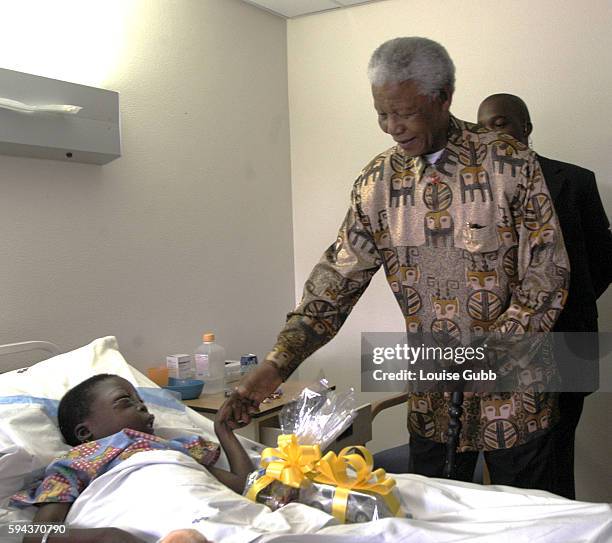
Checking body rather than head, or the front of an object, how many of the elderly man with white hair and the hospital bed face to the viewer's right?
1

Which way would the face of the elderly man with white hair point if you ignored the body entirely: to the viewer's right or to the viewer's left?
to the viewer's left

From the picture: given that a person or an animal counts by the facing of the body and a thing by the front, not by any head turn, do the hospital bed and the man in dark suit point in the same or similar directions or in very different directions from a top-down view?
very different directions

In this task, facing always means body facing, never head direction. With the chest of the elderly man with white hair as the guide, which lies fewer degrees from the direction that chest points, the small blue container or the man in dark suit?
the small blue container

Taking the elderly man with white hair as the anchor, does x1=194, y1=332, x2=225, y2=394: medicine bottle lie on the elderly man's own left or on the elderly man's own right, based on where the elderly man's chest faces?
on the elderly man's own right

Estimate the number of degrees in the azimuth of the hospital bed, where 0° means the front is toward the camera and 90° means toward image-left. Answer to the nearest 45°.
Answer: approximately 270°

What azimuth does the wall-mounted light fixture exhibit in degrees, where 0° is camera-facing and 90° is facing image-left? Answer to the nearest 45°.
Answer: approximately 315°
